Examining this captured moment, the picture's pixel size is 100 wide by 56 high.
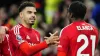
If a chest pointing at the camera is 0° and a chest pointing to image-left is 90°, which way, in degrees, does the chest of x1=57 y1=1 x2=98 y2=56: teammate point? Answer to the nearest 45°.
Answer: approximately 135°

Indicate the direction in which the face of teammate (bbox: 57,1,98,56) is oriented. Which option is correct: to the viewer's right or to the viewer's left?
to the viewer's left
